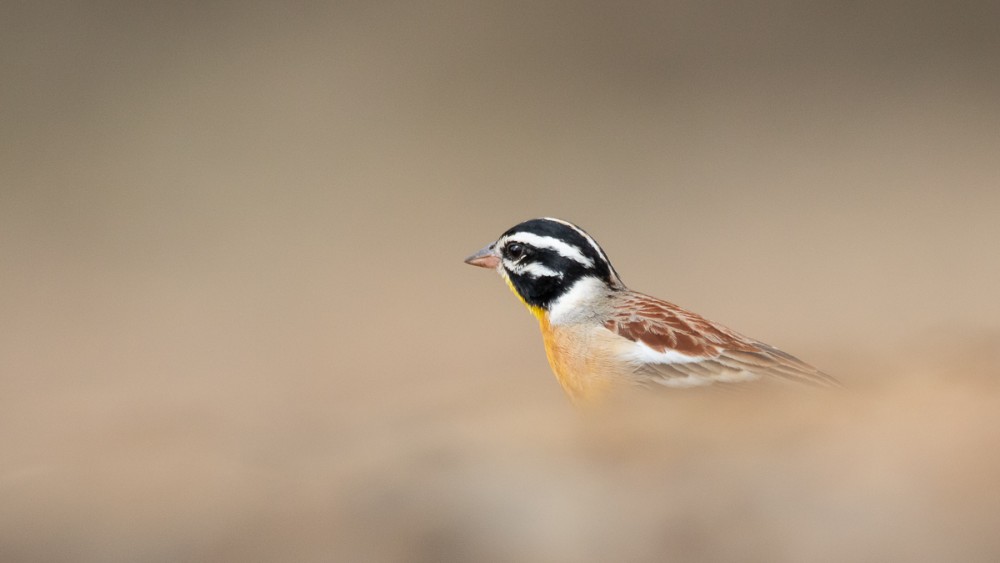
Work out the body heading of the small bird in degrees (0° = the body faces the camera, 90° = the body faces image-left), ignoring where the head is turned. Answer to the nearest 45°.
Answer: approximately 90°
